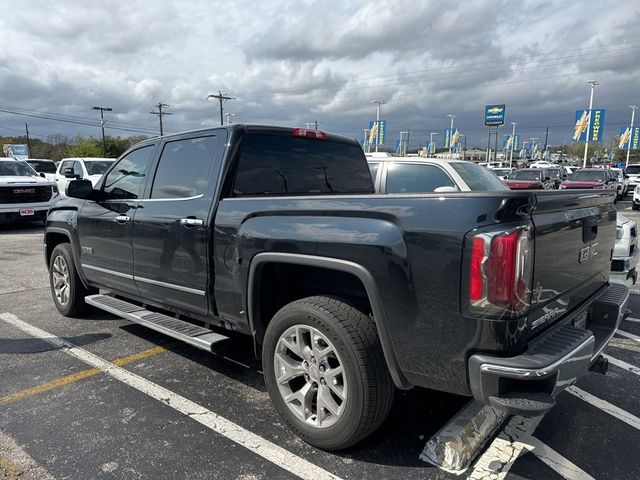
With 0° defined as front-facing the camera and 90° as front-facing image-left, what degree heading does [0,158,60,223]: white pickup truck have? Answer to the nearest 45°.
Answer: approximately 315°

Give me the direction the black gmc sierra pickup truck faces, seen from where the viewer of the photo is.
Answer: facing away from the viewer and to the left of the viewer
